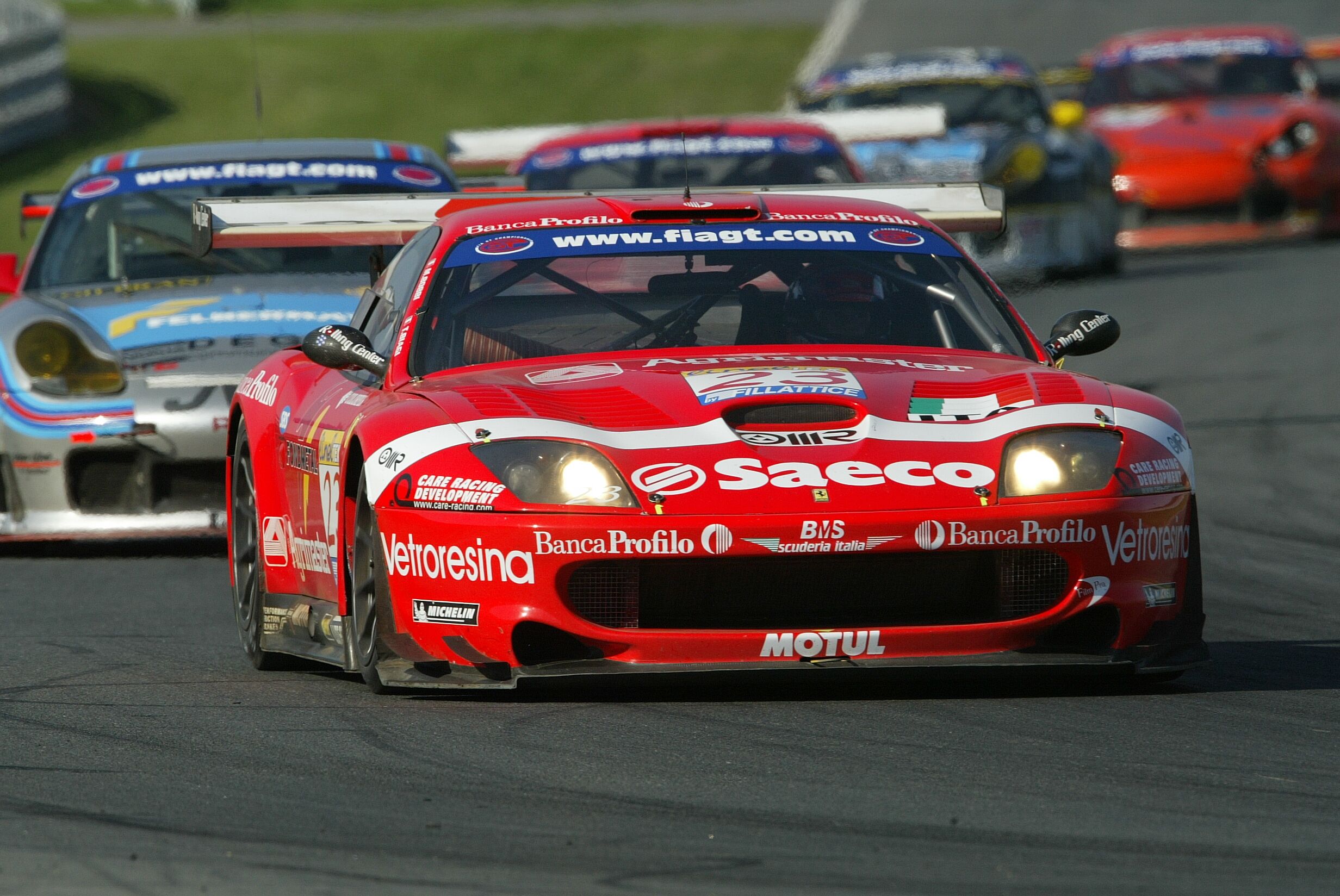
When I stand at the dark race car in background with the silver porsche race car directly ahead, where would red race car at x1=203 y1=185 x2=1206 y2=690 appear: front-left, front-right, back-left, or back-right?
front-left

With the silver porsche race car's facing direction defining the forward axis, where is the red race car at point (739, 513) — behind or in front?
in front

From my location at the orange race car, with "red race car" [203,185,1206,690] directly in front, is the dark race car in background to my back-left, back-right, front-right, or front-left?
front-right

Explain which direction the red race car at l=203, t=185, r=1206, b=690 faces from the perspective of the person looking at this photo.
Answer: facing the viewer

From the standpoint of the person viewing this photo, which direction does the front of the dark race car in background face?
facing the viewer and to the left of the viewer

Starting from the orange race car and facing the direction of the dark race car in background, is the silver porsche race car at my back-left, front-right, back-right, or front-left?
front-left

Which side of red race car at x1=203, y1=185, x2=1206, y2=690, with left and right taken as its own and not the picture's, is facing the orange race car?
back

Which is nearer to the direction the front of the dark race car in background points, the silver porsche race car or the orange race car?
the silver porsche race car

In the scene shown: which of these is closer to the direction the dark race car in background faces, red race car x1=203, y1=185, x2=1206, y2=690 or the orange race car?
the red race car

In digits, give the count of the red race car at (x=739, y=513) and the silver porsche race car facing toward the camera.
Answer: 2

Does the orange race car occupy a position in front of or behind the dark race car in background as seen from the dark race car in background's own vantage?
behind

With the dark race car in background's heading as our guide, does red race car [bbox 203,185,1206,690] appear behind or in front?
in front
